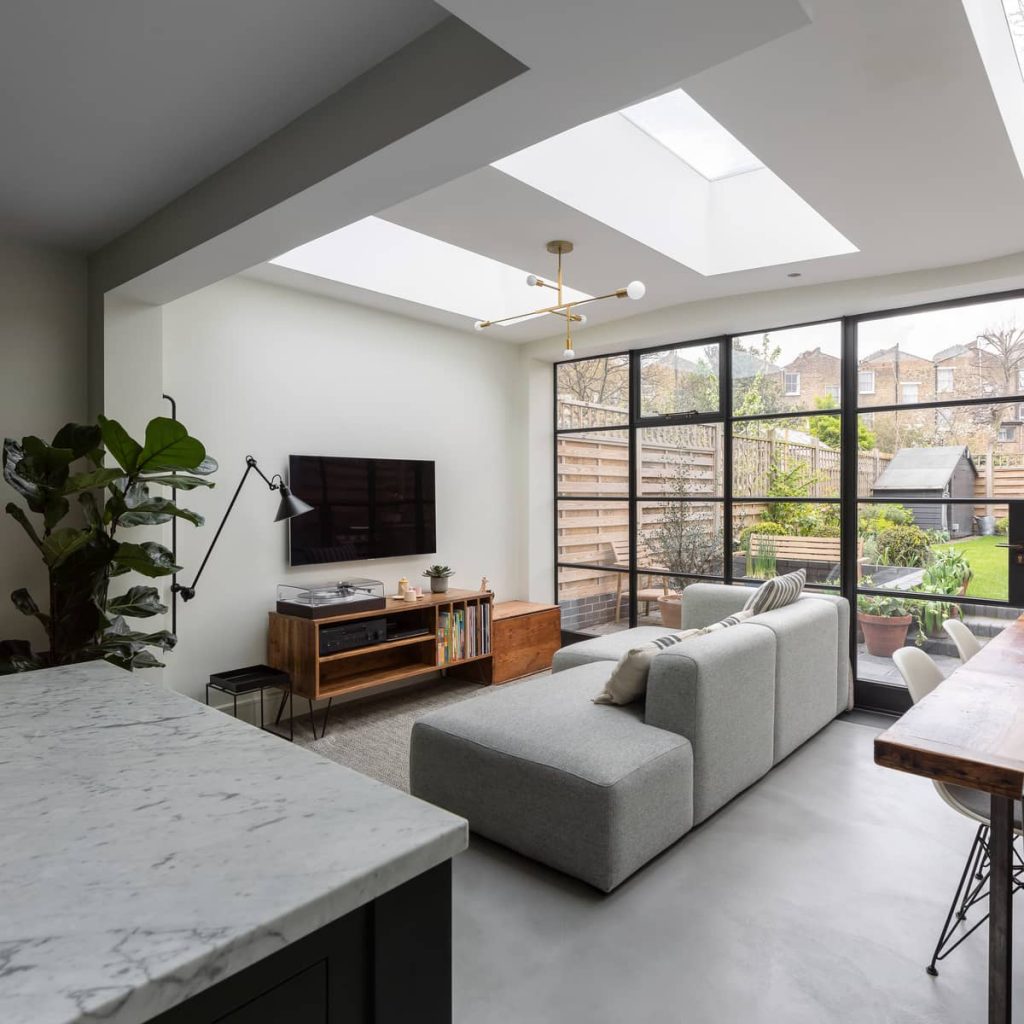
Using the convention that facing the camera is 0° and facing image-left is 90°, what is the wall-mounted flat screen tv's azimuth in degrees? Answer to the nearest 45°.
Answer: approximately 315°

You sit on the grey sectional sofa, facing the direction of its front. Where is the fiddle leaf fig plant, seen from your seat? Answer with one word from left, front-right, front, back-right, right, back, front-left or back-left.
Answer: front-left

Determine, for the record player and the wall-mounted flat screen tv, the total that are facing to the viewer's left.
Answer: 0

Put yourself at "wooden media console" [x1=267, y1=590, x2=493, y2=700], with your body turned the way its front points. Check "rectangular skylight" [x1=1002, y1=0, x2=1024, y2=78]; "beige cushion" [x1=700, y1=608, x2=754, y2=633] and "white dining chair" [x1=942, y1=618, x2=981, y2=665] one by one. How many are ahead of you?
3

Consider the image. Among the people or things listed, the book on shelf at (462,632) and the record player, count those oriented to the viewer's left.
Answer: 0

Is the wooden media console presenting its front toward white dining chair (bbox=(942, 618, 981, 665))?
yes

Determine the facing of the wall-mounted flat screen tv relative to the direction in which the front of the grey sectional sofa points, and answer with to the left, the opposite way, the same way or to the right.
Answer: the opposite way

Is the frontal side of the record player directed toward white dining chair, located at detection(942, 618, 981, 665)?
yes

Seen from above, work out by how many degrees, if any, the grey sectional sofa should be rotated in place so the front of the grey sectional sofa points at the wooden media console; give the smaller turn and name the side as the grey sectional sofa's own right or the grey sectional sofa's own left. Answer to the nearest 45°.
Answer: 0° — it already faces it

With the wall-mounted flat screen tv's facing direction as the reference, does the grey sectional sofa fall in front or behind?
in front

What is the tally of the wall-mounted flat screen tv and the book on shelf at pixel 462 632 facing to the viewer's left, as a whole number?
0

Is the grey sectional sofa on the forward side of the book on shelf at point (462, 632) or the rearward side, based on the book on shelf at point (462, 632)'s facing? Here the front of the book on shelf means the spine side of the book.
on the forward side

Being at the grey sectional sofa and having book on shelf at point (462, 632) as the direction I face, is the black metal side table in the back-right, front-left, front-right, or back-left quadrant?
front-left

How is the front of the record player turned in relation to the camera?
facing the viewer and to the right of the viewer

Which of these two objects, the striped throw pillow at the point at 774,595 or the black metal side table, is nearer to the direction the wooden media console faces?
the striped throw pillow
